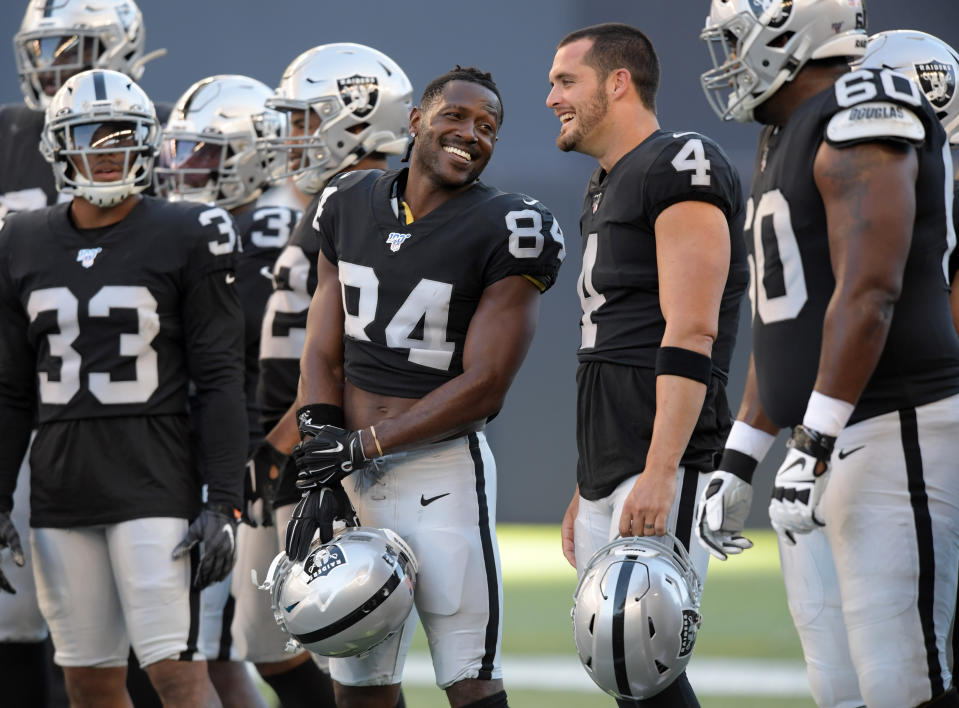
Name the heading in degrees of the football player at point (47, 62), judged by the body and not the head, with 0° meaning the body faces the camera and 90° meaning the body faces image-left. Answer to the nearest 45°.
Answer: approximately 45°

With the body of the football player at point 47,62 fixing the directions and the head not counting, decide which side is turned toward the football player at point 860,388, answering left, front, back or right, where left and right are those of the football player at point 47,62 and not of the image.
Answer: left

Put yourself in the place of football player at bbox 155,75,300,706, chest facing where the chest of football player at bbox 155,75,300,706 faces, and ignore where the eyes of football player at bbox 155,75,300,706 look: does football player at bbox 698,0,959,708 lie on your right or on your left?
on your left

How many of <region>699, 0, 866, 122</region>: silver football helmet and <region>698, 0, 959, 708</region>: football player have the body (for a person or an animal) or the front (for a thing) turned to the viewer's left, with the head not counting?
2

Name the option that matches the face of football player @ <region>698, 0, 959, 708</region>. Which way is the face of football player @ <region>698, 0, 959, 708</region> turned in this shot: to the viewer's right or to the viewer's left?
to the viewer's left

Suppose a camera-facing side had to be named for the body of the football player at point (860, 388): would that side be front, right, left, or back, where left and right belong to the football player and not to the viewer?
left

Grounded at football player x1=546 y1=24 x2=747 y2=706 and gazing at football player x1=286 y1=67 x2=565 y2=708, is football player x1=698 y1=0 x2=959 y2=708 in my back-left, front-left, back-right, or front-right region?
back-left

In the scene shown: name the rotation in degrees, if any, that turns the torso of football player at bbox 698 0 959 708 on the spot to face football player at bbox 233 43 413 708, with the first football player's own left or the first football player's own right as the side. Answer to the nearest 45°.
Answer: approximately 45° to the first football player's own right

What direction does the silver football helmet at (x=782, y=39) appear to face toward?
to the viewer's left

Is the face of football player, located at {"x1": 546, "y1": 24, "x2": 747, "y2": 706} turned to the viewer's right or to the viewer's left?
to the viewer's left

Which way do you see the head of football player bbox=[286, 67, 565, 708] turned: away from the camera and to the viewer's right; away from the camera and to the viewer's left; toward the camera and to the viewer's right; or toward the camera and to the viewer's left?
toward the camera and to the viewer's right
